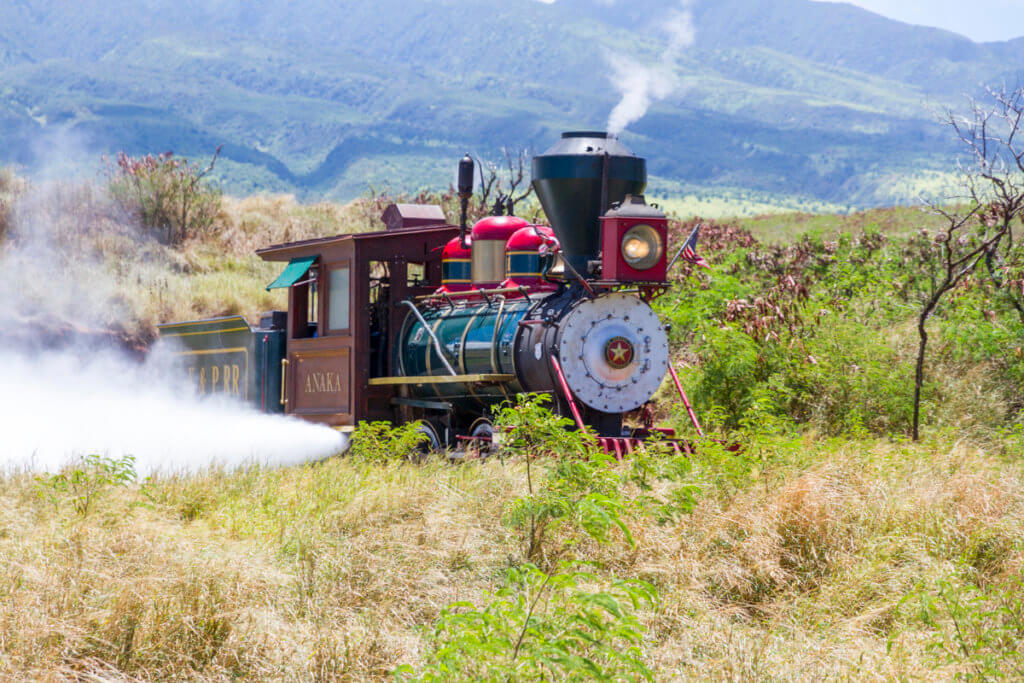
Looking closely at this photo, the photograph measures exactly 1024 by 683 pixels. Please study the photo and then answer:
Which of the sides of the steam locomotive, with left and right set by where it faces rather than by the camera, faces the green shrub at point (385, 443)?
right

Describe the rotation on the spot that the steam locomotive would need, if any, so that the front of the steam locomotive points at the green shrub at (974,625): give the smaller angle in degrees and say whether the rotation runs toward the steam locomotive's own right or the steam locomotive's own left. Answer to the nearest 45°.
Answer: approximately 45° to the steam locomotive's own right

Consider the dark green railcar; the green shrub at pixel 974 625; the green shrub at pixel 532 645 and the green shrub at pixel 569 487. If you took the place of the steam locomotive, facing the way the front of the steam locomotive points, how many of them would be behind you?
1

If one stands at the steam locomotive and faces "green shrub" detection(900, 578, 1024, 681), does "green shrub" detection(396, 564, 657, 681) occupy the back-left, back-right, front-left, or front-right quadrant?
front-right

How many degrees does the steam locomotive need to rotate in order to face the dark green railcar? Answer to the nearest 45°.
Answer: approximately 180°

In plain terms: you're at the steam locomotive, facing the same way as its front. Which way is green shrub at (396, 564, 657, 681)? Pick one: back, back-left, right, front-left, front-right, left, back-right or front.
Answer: front-right

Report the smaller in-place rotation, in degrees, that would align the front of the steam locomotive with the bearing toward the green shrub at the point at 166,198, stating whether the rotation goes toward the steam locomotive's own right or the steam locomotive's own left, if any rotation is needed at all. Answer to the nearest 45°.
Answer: approximately 135° to the steam locomotive's own left

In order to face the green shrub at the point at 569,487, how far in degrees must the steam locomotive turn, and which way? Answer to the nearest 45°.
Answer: approximately 45° to its right

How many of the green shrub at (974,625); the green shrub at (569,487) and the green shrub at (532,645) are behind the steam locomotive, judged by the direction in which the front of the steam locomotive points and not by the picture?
0
